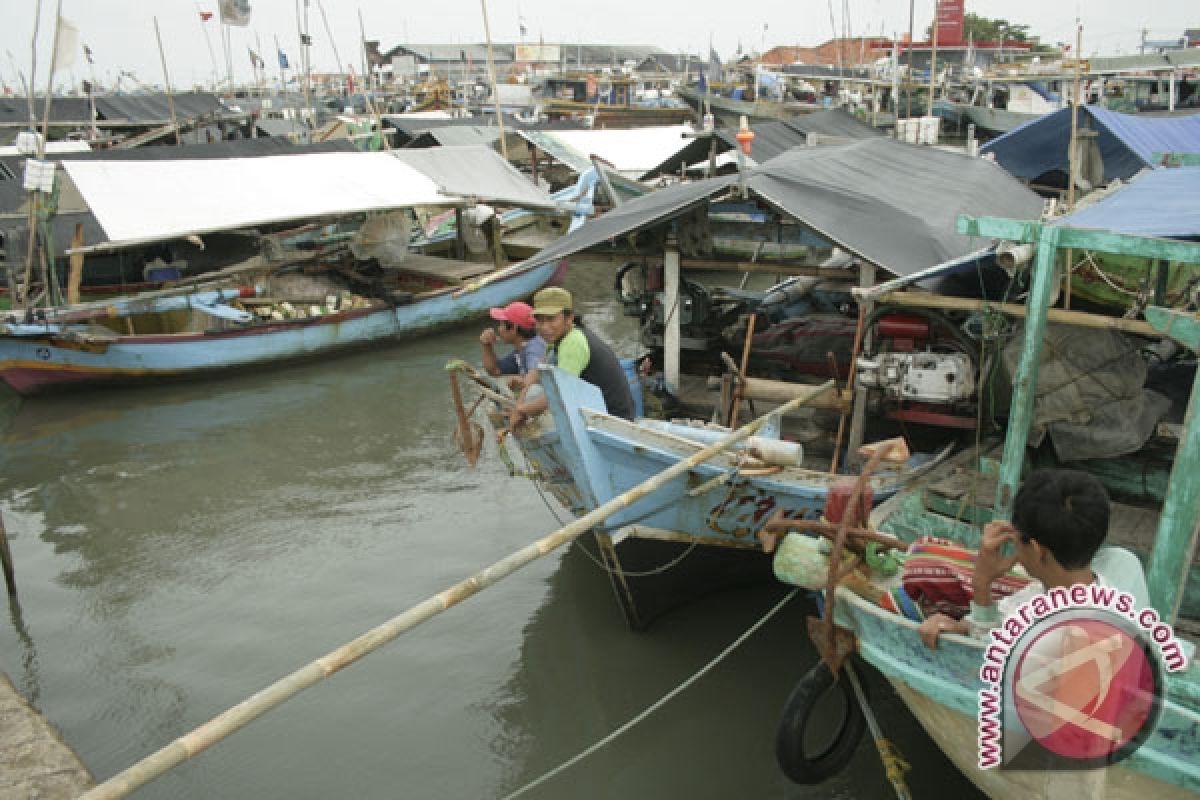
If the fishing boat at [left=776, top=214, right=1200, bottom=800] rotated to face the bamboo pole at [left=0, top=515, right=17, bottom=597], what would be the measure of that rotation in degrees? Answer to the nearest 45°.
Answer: approximately 45° to its right

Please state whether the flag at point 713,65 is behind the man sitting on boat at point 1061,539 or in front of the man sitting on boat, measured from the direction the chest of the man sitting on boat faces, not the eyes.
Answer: in front

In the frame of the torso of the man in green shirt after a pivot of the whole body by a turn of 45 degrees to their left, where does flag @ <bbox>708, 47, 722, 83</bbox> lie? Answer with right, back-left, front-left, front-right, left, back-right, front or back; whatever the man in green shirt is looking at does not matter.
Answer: back

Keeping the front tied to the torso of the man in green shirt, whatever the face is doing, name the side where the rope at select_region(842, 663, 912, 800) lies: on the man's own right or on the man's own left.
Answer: on the man's own left

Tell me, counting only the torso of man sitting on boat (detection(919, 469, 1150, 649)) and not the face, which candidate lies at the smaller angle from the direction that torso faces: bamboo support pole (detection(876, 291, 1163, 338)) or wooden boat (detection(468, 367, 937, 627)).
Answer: the wooden boat

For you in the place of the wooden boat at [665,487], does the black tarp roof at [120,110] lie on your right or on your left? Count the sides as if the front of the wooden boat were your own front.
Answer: on your right

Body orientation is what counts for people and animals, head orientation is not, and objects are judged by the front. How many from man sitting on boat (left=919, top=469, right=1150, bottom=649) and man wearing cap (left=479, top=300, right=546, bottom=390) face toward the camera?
0

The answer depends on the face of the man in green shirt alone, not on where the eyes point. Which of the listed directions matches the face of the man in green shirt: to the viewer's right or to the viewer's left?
to the viewer's left

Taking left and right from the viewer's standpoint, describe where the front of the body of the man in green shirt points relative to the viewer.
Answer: facing the viewer and to the left of the viewer

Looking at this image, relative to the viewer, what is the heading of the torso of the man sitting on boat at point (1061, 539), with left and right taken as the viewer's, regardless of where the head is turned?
facing away from the viewer and to the left of the viewer

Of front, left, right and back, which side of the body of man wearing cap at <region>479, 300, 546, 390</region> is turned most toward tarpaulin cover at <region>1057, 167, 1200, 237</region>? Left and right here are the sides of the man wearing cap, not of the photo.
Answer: back

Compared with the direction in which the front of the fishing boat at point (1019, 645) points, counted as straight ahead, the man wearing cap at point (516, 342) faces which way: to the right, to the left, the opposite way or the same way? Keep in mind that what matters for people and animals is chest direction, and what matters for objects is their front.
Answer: the same way

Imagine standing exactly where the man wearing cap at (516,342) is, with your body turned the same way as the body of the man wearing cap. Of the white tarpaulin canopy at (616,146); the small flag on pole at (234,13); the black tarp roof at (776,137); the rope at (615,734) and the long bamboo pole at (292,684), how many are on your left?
2
